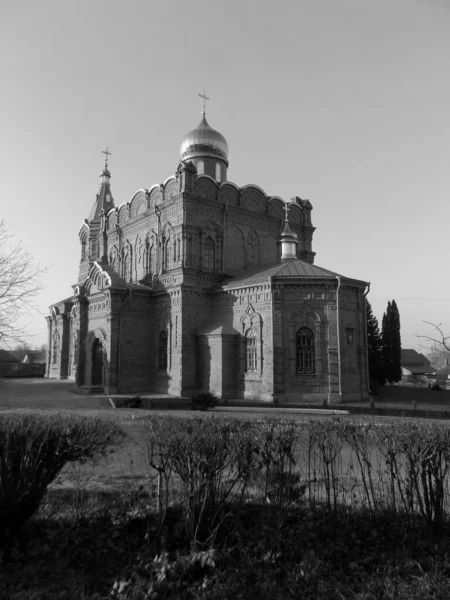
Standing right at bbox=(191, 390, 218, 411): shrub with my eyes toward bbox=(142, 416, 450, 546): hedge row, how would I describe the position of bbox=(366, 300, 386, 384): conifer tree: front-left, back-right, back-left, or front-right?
back-left

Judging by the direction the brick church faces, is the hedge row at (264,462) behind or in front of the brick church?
behind

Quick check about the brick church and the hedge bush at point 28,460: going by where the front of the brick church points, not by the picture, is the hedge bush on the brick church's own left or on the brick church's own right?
on the brick church's own left

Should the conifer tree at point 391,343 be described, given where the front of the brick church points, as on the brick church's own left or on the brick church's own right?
on the brick church's own right
